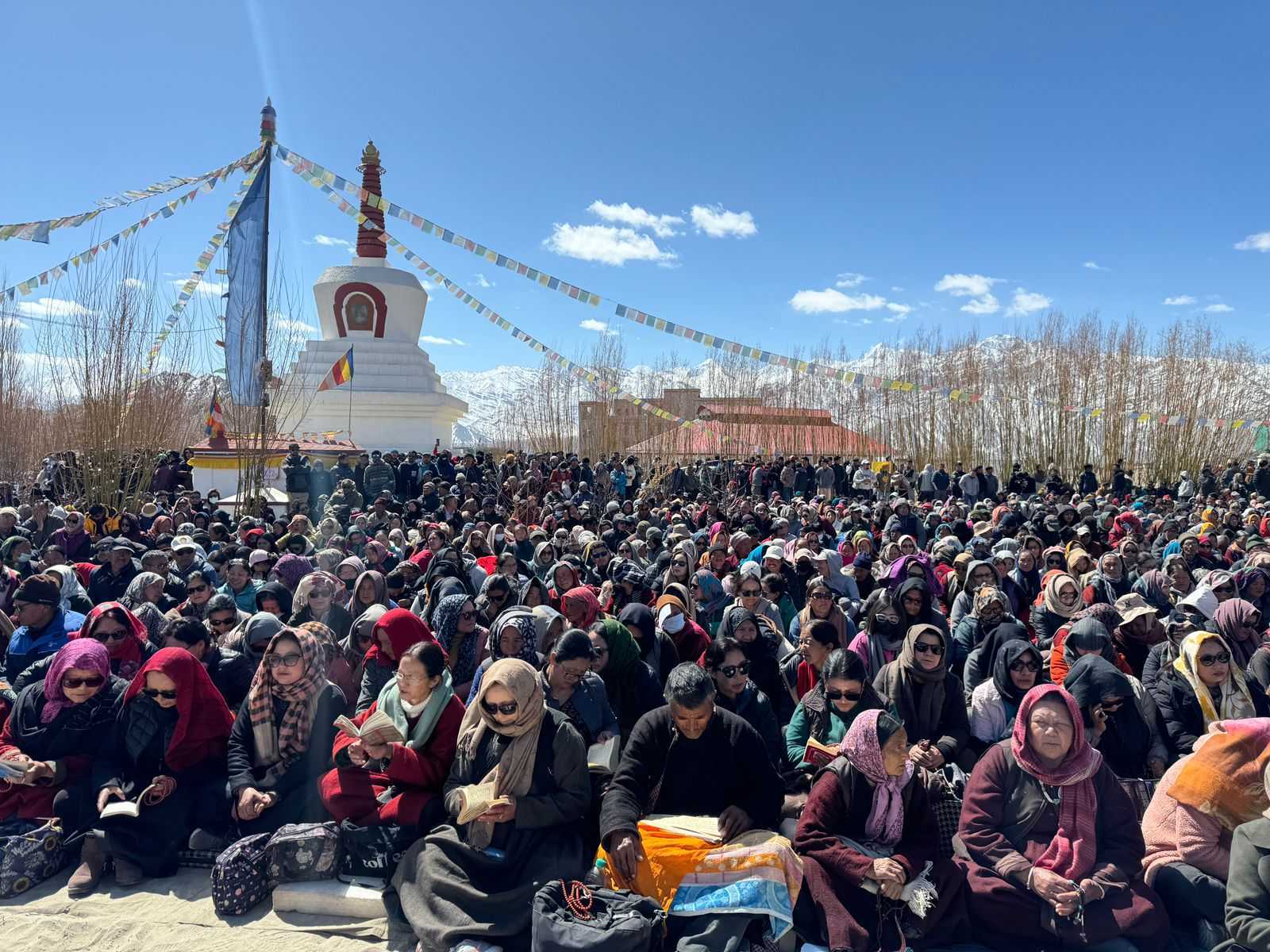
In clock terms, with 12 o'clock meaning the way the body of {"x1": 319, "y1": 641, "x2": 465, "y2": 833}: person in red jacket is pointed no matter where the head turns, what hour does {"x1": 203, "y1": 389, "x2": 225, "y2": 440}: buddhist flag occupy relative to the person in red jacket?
The buddhist flag is roughly at 4 o'clock from the person in red jacket.

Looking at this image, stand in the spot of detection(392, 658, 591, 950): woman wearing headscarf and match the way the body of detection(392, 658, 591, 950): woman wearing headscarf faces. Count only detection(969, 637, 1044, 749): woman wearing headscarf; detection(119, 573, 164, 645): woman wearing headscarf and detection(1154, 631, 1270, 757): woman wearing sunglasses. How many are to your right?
1

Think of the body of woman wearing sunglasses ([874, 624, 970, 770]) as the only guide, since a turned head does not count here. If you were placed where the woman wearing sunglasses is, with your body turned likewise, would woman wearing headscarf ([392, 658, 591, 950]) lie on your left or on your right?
on your right

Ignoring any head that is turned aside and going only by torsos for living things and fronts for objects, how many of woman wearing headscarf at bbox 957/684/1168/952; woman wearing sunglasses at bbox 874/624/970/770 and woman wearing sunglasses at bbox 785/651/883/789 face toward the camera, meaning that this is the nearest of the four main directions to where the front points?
3

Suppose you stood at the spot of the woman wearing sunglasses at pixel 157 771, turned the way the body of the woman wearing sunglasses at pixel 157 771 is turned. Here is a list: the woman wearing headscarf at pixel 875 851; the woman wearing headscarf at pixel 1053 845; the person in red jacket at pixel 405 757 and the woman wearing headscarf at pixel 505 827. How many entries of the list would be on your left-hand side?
4

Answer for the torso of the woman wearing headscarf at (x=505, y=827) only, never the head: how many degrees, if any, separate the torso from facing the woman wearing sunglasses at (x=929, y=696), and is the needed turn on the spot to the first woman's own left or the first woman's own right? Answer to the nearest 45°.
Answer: approximately 135° to the first woman's own left

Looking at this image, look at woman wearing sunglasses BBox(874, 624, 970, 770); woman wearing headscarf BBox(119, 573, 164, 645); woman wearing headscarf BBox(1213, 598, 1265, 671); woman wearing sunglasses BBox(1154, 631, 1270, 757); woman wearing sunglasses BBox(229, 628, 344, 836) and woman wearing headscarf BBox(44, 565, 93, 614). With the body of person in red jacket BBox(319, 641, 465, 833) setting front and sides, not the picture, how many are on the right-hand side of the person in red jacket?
3

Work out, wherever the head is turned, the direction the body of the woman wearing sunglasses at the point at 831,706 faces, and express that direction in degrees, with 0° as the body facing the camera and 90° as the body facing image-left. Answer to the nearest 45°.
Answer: approximately 0°

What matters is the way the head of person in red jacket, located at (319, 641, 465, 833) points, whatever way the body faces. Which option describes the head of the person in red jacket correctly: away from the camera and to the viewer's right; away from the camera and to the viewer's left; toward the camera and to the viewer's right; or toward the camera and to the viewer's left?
toward the camera and to the viewer's left

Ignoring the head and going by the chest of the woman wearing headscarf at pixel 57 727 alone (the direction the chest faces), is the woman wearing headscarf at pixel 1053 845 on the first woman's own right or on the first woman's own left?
on the first woman's own left

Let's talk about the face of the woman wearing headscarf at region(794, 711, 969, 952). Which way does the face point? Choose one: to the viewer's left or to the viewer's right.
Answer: to the viewer's right
